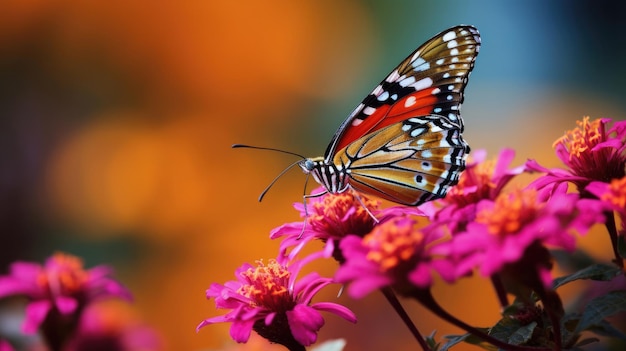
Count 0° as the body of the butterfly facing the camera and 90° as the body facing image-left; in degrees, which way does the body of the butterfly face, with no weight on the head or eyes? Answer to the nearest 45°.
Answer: approximately 90°
